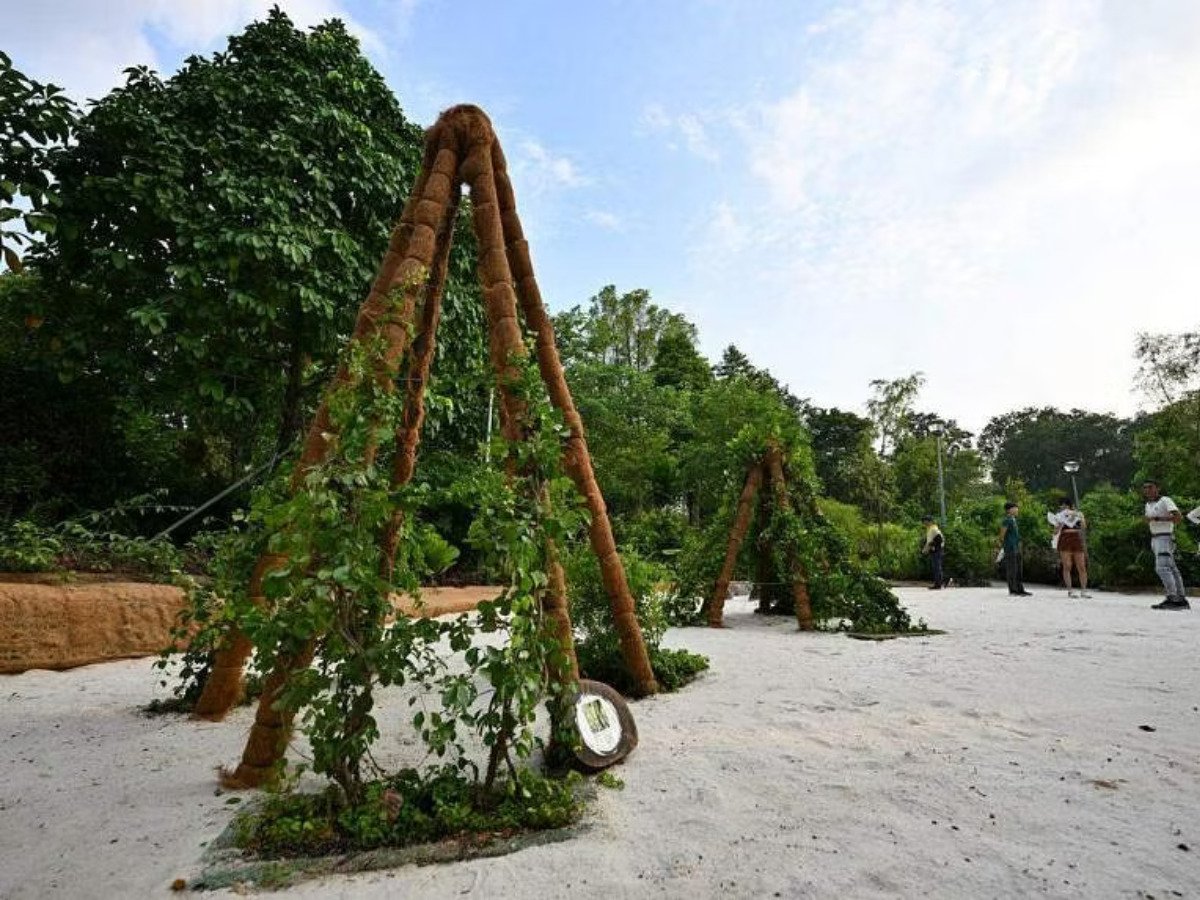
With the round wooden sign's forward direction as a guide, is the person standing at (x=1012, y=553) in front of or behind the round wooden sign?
behind

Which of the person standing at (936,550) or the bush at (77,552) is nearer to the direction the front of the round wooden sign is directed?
the bush

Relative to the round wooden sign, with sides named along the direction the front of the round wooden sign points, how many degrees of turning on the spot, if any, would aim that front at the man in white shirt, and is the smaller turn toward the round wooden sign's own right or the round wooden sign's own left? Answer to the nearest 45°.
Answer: approximately 180°

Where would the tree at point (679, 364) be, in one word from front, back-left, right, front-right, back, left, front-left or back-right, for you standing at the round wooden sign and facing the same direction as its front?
back-right

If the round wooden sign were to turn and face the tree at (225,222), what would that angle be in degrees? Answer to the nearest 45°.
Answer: approximately 90° to its right

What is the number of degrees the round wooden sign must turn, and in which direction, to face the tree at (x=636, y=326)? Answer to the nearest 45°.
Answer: approximately 135° to its right

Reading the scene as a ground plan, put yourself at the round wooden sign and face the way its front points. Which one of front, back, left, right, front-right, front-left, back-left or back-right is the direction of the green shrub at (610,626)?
back-right

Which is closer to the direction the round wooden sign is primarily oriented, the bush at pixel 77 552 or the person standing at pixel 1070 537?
the bush

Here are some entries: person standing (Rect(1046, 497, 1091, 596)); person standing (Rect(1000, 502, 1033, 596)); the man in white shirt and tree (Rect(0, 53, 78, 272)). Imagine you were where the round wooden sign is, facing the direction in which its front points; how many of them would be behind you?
3

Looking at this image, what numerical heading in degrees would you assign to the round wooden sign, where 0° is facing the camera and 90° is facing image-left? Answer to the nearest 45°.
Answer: approximately 45°

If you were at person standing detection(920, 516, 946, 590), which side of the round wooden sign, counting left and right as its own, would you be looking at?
back

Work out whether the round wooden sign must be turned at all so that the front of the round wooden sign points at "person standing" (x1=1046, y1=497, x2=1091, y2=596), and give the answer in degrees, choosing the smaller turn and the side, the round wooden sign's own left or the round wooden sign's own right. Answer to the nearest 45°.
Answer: approximately 180°

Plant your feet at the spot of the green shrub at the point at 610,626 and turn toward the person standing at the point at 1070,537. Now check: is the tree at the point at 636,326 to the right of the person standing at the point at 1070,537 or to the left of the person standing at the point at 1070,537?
left
